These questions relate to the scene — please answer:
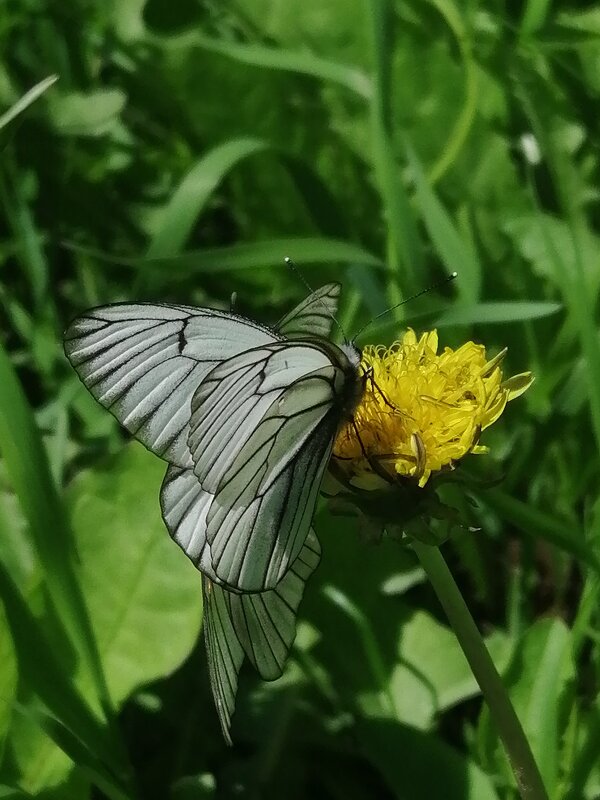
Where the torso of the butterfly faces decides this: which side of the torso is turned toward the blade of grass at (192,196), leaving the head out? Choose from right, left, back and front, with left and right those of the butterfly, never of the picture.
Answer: left

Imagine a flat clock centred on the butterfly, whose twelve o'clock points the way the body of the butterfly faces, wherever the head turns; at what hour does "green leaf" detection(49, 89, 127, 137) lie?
The green leaf is roughly at 9 o'clock from the butterfly.

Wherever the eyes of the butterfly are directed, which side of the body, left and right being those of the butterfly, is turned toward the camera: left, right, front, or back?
right

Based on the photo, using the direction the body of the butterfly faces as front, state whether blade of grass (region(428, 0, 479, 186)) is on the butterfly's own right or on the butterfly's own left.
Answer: on the butterfly's own left

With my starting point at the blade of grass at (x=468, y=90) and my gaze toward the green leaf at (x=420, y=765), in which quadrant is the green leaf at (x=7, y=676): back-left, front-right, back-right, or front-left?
front-right

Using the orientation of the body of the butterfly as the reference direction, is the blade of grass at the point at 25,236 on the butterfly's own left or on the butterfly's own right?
on the butterfly's own left
